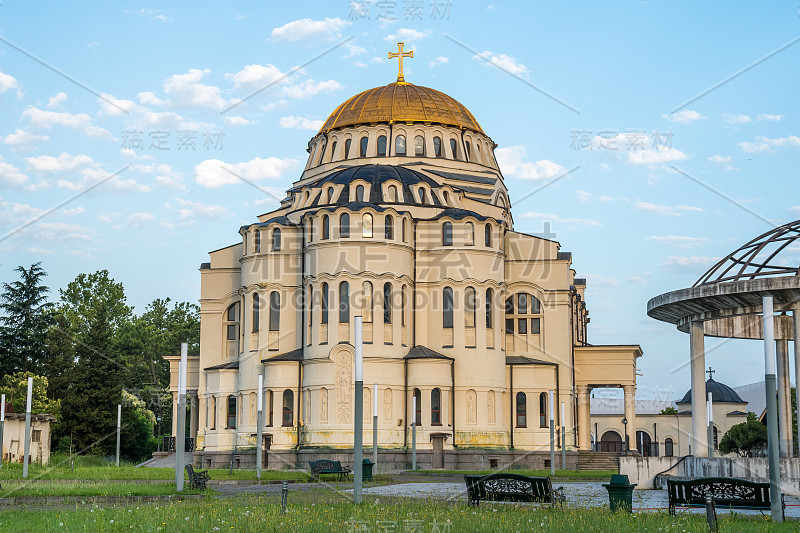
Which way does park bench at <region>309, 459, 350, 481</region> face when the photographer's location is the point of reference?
facing the viewer and to the right of the viewer

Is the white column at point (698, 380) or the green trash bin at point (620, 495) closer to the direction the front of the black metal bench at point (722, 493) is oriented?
the white column

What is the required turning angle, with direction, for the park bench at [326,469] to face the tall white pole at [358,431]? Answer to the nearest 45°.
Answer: approximately 45° to its right

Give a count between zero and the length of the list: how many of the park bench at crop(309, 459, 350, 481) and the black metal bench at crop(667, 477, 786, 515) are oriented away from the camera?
1

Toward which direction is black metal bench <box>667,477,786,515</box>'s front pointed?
away from the camera

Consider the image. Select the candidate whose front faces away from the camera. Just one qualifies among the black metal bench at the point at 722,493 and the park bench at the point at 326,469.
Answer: the black metal bench
